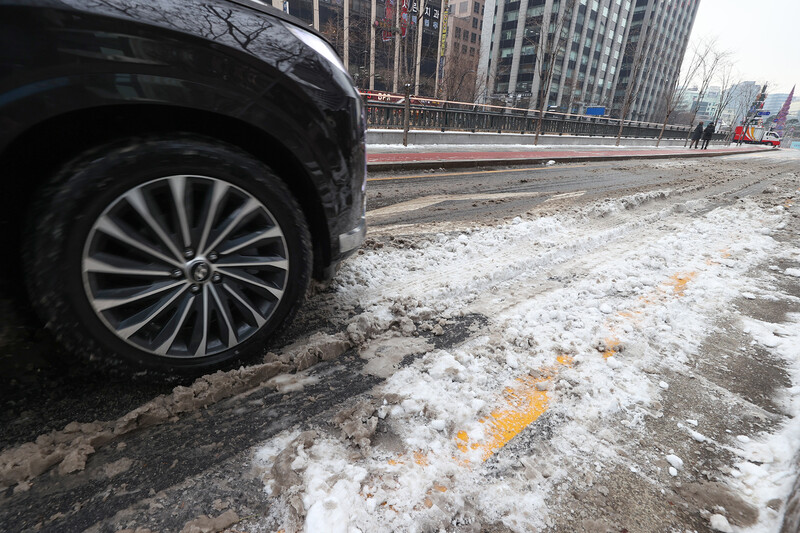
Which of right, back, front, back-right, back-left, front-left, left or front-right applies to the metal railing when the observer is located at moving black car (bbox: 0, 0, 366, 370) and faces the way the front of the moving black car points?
front-left

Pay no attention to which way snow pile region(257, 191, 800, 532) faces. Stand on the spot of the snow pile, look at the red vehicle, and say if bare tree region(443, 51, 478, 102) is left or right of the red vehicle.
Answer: left

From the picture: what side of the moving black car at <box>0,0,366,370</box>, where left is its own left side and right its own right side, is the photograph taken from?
right

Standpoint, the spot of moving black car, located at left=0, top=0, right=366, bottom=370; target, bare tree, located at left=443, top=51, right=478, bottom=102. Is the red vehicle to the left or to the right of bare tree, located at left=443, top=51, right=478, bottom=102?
right

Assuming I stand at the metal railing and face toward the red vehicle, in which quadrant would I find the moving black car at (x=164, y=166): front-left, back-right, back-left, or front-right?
back-right

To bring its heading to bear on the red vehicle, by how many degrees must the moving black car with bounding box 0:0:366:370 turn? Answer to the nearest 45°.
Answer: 0° — it already faces it

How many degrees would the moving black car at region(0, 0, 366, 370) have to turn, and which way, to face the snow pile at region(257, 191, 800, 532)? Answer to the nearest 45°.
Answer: approximately 45° to its right

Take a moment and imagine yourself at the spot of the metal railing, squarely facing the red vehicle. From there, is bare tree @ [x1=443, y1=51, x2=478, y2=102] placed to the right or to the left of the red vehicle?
left
